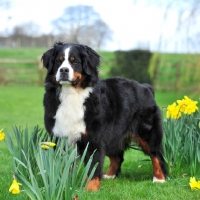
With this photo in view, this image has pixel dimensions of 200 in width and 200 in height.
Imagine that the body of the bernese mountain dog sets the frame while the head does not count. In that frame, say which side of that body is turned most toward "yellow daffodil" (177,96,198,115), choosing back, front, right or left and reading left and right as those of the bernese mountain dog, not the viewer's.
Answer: back

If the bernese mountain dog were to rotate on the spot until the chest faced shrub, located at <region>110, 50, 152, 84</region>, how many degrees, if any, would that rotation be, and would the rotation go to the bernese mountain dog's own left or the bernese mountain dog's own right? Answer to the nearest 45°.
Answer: approximately 135° to the bernese mountain dog's own right

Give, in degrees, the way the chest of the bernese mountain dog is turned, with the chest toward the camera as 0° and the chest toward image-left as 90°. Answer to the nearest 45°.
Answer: approximately 45°

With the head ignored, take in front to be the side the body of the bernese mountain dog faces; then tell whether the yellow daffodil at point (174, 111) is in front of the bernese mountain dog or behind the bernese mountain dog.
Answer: behind
